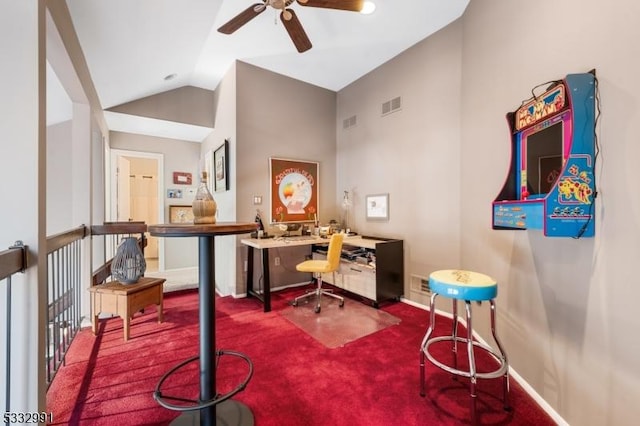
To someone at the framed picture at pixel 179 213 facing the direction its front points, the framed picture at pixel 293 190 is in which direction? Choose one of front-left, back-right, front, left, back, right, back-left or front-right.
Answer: front-left

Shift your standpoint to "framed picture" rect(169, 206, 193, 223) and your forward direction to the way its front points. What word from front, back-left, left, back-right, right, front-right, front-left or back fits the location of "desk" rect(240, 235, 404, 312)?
front-left

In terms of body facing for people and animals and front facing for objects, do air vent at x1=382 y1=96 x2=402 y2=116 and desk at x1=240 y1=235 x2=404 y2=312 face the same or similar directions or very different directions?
same or similar directions

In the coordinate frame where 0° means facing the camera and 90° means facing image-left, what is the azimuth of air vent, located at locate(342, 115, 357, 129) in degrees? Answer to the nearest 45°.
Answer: approximately 45°

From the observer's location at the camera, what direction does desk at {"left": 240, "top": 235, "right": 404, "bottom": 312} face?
facing the viewer and to the left of the viewer

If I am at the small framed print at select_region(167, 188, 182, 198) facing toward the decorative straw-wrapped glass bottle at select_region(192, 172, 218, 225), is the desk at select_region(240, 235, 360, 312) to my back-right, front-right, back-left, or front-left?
front-left

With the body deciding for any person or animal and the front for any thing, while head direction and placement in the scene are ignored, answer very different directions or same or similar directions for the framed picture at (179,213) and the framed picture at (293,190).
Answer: same or similar directions

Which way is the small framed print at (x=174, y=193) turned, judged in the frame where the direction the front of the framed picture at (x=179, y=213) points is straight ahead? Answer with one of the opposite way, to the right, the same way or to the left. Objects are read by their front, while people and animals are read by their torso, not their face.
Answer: the same way

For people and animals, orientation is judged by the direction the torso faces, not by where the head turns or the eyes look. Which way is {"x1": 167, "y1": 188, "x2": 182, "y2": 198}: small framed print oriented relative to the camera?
toward the camera

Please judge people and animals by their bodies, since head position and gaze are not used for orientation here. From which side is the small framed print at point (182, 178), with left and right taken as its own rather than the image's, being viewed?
front

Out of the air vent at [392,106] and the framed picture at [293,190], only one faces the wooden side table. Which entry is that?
the air vent

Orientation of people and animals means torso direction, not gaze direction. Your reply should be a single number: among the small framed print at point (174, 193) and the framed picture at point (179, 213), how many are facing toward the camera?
2

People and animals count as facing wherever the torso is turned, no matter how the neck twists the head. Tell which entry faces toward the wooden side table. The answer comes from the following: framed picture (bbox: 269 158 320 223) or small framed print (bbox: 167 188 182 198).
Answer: the small framed print

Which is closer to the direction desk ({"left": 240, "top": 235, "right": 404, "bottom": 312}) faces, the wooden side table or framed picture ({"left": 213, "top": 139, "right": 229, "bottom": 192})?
the wooden side table

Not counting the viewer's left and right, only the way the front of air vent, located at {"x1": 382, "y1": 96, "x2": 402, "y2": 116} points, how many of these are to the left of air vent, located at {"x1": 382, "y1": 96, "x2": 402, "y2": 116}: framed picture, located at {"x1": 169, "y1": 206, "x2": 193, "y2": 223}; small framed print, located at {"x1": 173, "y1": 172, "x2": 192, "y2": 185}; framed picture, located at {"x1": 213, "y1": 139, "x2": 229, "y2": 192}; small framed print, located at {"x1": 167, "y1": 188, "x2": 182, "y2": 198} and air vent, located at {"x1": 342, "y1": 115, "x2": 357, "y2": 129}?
0

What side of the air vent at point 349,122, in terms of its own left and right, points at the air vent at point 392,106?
left

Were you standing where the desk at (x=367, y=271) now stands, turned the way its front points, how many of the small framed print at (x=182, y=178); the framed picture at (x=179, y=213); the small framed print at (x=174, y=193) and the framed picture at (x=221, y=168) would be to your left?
0

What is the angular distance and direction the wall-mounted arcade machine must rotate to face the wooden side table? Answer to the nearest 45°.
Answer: approximately 45° to its right

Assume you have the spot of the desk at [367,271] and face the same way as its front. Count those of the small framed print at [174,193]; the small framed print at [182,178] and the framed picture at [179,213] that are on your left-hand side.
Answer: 0

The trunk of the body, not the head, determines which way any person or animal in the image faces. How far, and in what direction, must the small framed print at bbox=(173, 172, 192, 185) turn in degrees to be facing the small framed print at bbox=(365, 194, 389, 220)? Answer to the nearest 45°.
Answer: approximately 45° to its left

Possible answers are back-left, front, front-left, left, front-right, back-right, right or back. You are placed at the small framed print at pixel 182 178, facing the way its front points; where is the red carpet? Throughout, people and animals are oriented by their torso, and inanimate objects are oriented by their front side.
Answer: front

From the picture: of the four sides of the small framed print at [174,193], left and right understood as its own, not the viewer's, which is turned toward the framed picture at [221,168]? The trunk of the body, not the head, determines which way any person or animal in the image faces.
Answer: front
